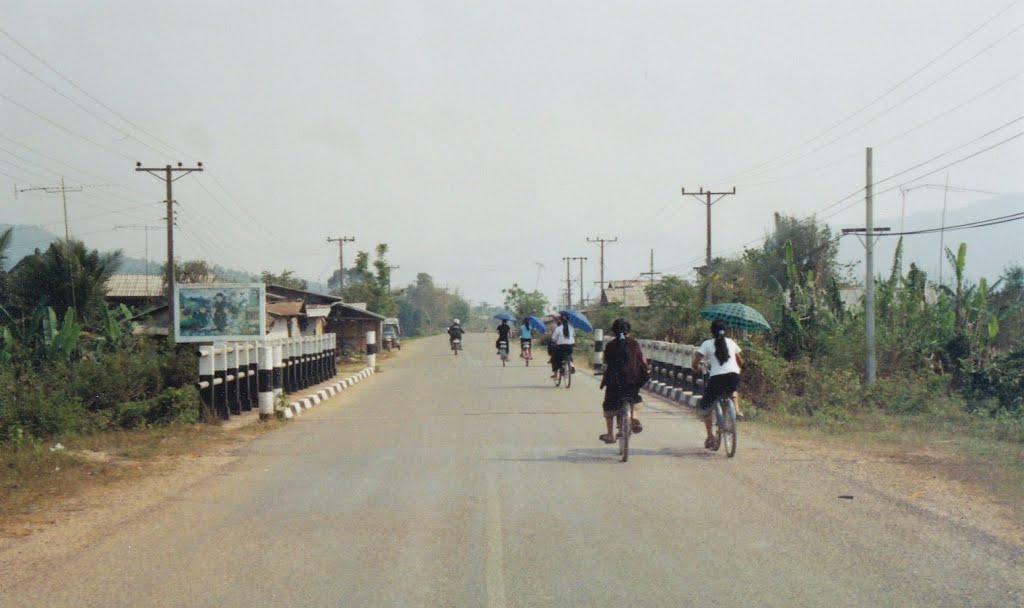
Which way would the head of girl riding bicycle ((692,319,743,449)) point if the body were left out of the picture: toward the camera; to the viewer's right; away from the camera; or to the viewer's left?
away from the camera

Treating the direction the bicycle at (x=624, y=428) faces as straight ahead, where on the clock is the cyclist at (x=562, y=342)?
The cyclist is roughly at 12 o'clock from the bicycle.

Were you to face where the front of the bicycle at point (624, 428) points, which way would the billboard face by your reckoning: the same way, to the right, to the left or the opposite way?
the opposite way

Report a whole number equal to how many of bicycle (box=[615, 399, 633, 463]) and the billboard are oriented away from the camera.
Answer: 1

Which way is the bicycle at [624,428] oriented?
away from the camera

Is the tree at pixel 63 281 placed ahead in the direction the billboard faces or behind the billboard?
behind

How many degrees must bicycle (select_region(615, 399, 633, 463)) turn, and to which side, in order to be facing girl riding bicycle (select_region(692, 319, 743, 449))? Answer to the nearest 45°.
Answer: approximately 45° to its right

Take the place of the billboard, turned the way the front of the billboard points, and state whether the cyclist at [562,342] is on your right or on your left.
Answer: on your left

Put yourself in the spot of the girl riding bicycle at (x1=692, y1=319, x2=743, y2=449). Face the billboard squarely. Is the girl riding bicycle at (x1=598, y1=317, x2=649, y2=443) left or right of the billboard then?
left

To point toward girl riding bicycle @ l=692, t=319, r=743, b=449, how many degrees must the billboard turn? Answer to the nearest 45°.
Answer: approximately 45° to its left

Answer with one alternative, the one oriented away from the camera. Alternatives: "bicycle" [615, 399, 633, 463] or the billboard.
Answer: the bicycle

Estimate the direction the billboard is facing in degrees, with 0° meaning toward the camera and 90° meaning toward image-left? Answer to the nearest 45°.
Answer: approximately 0°

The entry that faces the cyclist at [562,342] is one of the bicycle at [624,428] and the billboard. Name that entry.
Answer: the bicycle

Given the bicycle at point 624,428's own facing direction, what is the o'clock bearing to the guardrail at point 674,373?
The guardrail is roughly at 12 o'clock from the bicycle.

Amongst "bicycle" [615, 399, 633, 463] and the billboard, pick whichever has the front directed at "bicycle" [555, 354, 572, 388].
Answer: "bicycle" [615, 399, 633, 463]
